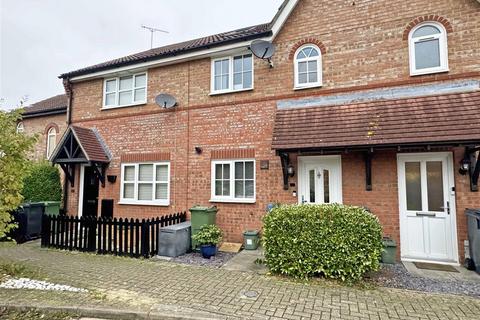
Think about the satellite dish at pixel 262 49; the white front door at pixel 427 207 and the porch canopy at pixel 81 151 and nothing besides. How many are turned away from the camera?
0

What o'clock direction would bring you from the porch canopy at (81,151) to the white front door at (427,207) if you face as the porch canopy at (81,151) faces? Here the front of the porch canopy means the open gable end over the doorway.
The white front door is roughly at 9 o'clock from the porch canopy.

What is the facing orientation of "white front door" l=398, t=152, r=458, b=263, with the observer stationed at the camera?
facing the viewer

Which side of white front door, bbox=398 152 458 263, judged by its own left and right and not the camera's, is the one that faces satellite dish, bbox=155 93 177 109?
right

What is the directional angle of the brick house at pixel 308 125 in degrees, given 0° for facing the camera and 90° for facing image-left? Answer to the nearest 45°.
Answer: approximately 45°

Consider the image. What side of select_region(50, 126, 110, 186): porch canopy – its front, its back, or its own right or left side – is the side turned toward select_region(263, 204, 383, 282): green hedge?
left

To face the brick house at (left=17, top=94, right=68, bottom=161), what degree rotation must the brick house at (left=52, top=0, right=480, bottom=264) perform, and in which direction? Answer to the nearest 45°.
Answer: approximately 90° to its right

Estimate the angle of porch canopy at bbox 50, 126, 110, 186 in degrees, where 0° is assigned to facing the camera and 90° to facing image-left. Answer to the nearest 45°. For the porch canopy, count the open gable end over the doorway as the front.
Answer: approximately 45°

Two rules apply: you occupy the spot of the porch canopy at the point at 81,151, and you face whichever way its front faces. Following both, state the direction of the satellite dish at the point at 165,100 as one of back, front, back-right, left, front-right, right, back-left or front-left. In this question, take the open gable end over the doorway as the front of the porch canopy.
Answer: left
